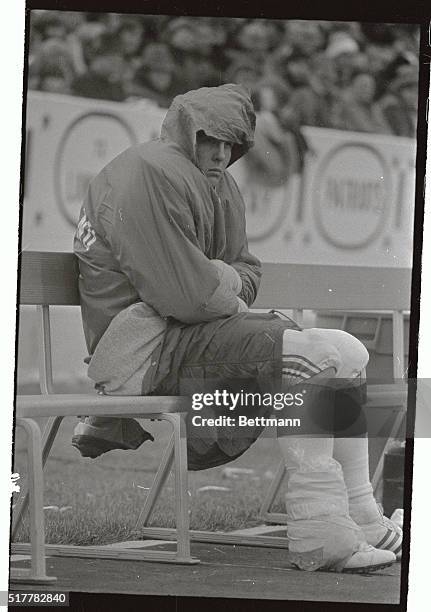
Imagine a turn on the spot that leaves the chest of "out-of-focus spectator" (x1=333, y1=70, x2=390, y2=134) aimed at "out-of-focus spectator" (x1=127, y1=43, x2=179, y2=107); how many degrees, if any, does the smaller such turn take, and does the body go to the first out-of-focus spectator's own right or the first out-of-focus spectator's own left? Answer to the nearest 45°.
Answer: approximately 90° to the first out-of-focus spectator's own right

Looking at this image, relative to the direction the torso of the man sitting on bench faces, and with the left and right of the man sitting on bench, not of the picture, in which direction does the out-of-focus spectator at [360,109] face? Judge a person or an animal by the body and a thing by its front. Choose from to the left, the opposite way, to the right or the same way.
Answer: to the right

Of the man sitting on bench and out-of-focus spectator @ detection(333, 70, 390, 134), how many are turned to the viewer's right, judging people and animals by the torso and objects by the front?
1

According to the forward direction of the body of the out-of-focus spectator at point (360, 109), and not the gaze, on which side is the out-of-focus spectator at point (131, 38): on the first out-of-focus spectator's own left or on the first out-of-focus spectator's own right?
on the first out-of-focus spectator's own right

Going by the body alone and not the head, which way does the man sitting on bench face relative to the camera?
to the viewer's right

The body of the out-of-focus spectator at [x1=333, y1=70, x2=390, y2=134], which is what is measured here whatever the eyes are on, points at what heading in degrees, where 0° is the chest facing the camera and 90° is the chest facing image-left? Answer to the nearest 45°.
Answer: approximately 0°

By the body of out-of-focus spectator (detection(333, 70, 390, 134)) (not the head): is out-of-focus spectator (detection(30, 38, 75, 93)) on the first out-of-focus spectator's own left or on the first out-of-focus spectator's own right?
on the first out-of-focus spectator's own right
